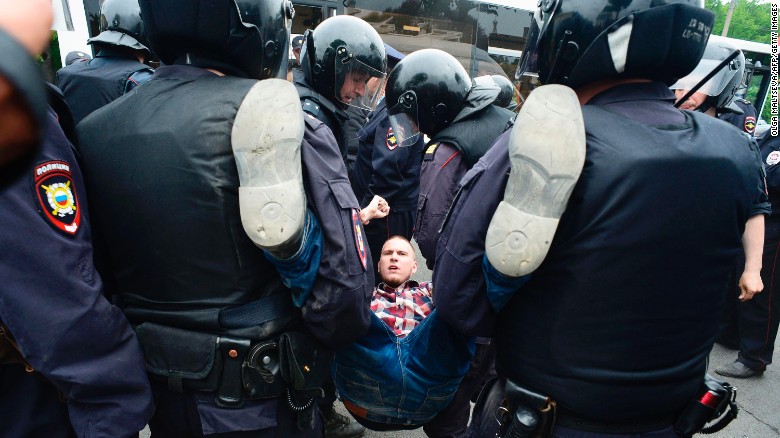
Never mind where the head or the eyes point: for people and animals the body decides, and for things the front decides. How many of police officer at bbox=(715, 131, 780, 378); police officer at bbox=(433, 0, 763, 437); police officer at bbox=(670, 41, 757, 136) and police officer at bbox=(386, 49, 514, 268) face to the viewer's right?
0

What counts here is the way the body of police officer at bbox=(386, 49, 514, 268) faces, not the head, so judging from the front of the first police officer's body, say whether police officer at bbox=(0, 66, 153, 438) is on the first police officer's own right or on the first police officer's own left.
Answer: on the first police officer's own left

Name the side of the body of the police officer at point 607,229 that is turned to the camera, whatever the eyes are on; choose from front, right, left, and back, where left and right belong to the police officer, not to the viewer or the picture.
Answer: back

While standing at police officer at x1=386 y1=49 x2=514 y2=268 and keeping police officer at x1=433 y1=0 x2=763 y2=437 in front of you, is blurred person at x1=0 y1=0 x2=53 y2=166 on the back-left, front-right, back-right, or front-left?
front-right

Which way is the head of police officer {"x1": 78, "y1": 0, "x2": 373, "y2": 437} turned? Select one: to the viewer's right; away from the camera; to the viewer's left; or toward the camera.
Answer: away from the camera

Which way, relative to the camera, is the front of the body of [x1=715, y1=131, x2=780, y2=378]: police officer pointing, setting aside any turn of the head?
to the viewer's left
